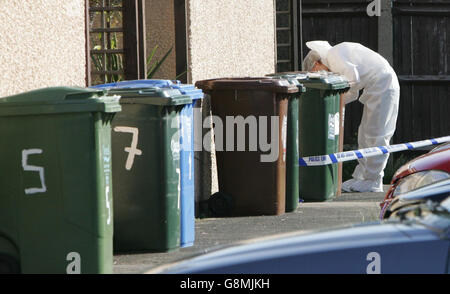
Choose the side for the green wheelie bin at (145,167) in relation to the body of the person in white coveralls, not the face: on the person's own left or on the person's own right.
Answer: on the person's own left

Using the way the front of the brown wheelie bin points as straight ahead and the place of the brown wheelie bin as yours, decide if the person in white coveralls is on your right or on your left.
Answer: on your left

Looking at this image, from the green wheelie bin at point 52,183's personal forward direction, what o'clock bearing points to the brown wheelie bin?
The brown wheelie bin is roughly at 10 o'clock from the green wheelie bin.

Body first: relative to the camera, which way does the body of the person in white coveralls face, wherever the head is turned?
to the viewer's left

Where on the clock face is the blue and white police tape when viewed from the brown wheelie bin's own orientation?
The blue and white police tape is roughly at 10 o'clock from the brown wheelie bin.

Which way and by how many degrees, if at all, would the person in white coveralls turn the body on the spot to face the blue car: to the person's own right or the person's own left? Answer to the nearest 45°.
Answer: approximately 90° to the person's own left
